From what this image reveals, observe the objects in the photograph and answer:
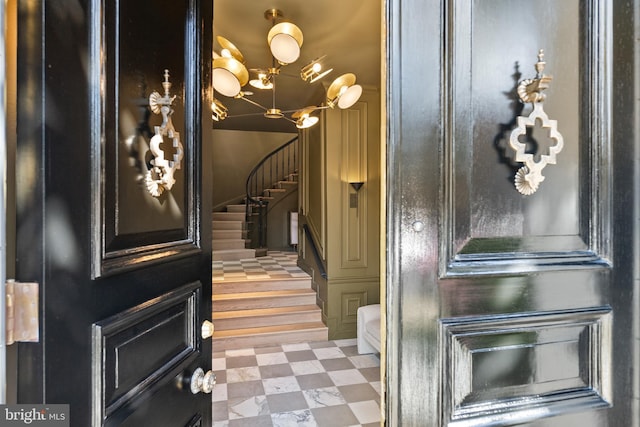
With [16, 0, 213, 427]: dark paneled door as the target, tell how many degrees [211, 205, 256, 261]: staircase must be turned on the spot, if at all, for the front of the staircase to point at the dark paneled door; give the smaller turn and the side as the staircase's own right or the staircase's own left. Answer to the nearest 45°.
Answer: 0° — it already faces it

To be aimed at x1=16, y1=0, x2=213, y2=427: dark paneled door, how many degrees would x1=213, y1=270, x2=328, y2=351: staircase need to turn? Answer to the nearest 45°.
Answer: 0° — it already faces it

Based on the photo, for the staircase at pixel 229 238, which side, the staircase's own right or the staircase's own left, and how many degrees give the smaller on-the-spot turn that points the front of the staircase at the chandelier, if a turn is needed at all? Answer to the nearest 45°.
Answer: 0° — it already faces it

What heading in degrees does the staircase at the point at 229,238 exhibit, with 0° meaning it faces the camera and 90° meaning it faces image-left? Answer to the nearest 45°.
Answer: approximately 0°

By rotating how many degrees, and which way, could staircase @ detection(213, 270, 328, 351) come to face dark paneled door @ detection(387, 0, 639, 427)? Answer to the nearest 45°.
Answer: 0° — it already faces it

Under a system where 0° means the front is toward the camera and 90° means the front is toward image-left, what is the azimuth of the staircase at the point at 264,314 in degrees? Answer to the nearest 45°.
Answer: approximately 0°

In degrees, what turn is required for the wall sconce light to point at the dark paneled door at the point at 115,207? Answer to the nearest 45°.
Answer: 0° — it already faces it
